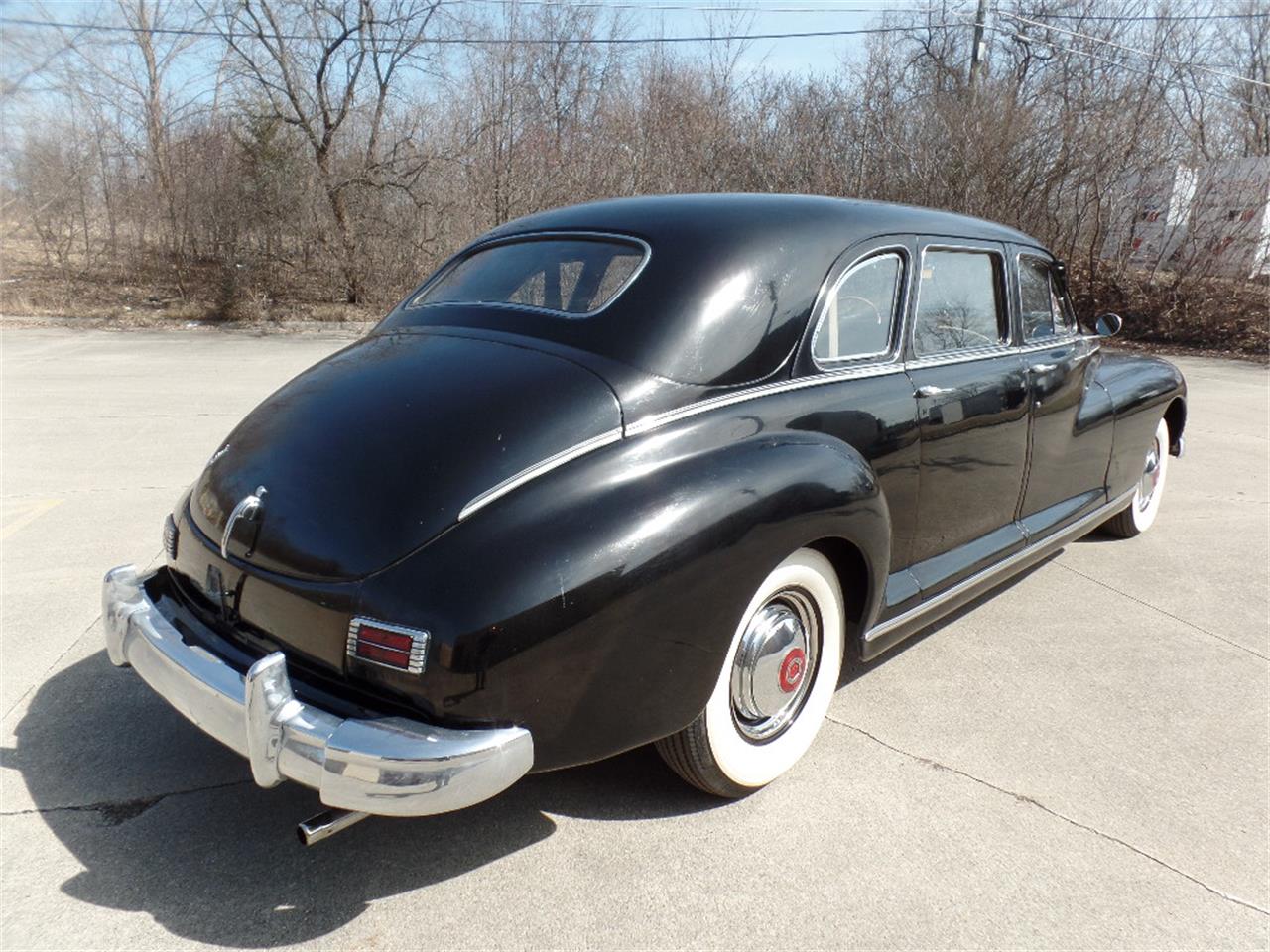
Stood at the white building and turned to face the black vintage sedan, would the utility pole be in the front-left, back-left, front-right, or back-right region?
back-right

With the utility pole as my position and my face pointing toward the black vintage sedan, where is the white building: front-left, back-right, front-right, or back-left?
back-left

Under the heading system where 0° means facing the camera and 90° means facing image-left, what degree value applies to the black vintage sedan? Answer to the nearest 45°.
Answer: approximately 225°

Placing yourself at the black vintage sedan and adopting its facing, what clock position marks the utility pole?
The utility pole is roughly at 11 o'clock from the black vintage sedan.

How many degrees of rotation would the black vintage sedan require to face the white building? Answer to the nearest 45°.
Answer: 0° — it already faces it
